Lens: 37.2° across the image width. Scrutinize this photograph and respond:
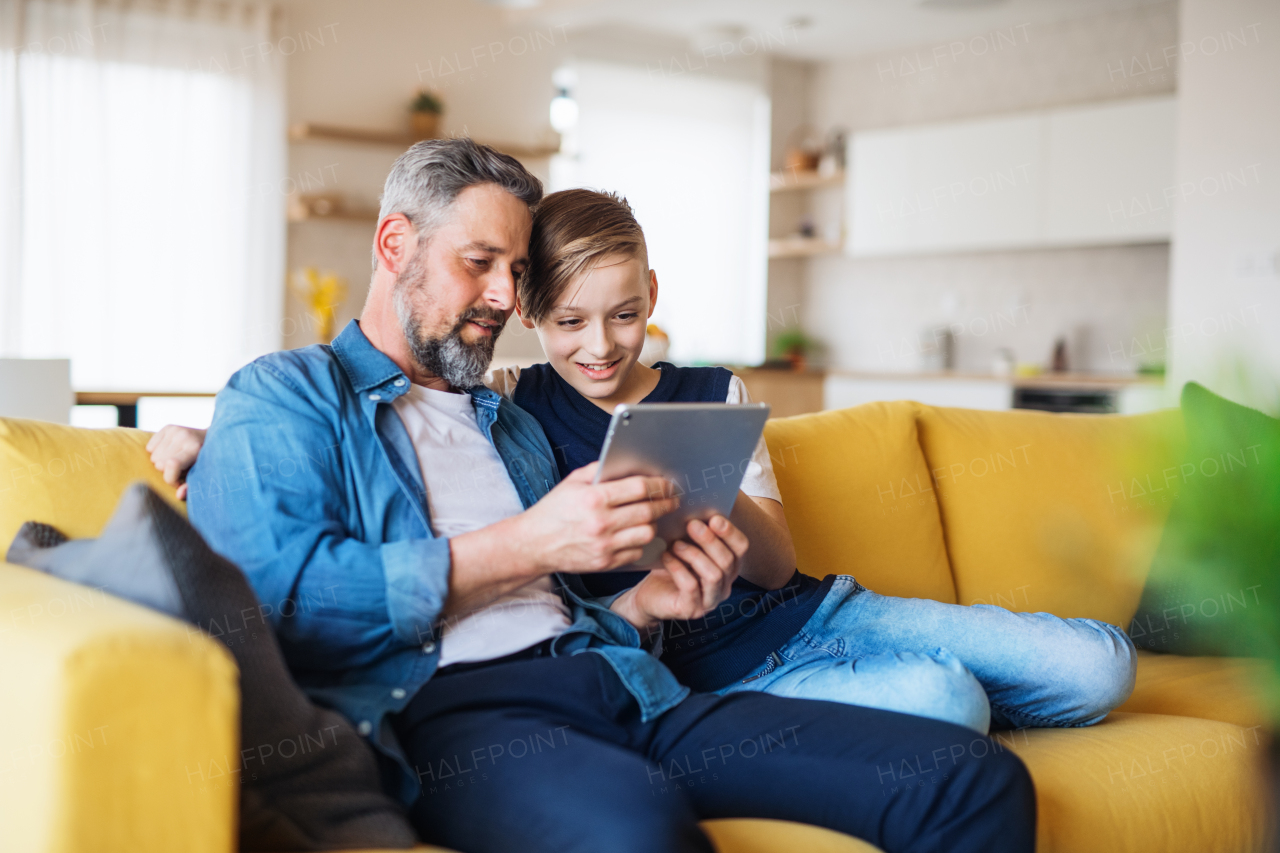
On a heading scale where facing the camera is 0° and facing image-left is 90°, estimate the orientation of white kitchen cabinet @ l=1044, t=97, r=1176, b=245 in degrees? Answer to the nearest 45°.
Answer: approximately 45°

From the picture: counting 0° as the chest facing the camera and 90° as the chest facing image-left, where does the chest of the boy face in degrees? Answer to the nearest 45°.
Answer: approximately 0°

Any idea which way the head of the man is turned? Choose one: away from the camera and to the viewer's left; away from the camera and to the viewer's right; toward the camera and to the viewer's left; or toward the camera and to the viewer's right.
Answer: toward the camera and to the viewer's right

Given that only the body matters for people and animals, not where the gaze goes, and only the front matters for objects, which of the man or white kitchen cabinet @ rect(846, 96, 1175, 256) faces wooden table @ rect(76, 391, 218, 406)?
the white kitchen cabinet

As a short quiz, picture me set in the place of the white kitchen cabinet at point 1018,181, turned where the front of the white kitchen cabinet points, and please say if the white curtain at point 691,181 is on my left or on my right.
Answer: on my right

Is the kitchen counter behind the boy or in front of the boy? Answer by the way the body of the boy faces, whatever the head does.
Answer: behind

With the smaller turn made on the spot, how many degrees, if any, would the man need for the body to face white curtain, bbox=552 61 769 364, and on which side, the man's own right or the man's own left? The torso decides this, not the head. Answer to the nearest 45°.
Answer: approximately 135° to the man's own left

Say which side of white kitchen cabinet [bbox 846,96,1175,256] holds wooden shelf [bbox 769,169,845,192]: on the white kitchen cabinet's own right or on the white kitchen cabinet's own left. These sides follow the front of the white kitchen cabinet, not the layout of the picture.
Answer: on the white kitchen cabinet's own right
